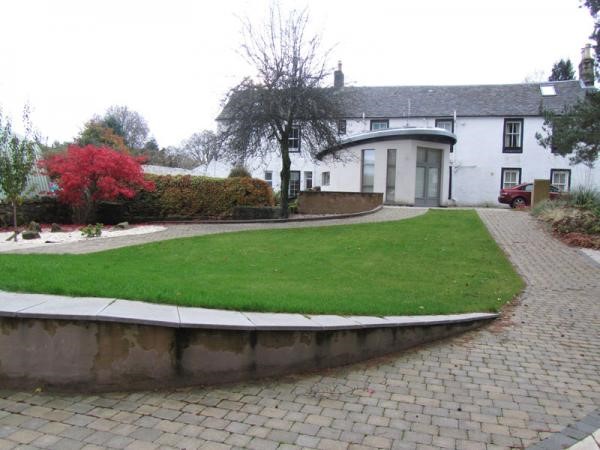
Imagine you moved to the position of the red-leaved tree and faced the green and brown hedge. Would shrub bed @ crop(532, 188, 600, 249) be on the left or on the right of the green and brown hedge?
right

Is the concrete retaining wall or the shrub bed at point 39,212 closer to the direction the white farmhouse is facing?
the concrete retaining wall

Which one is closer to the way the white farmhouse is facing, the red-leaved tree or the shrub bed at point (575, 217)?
the shrub bed

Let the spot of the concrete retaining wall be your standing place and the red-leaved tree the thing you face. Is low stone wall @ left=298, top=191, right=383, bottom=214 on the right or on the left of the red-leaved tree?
right

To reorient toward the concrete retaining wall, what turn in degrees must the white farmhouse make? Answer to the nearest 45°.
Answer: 0° — it already faces it

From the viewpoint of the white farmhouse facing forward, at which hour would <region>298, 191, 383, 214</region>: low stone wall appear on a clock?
The low stone wall is roughly at 1 o'clock from the white farmhouse.

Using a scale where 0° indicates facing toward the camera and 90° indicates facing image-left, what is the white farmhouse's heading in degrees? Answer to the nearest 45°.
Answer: approximately 0°

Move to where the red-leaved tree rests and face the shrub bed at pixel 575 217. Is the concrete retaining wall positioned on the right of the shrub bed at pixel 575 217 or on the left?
right

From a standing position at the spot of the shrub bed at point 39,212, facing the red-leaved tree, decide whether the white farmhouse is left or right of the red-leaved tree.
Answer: left
